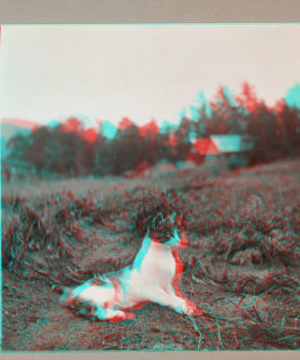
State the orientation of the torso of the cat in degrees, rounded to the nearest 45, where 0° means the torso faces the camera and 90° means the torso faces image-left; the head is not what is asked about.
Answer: approximately 270°
